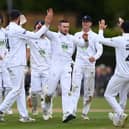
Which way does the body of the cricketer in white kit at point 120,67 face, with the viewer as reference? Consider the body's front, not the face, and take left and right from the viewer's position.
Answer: facing away from the viewer and to the left of the viewer

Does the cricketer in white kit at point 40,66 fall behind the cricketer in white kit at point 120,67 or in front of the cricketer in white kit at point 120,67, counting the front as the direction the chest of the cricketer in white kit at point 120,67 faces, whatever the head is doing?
in front

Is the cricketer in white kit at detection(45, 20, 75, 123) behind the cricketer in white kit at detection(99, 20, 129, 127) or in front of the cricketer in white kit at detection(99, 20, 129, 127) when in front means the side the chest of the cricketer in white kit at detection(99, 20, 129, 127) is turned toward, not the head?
in front

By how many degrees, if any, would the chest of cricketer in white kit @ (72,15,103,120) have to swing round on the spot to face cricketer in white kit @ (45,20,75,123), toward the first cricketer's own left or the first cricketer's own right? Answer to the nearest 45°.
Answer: approximately 45° to the first cricketer's own right

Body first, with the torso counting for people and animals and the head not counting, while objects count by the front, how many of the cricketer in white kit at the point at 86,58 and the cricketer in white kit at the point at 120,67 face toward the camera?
1

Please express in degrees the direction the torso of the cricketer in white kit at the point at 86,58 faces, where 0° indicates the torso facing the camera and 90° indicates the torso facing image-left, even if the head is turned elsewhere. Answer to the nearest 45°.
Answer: approximately 0°

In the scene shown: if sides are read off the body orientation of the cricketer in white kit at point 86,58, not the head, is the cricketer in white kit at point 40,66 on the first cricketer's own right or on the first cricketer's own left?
on the first cricketer's own right

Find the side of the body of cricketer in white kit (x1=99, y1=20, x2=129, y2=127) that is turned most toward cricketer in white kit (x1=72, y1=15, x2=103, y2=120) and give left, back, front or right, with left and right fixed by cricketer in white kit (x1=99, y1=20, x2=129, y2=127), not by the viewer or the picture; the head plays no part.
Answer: front
